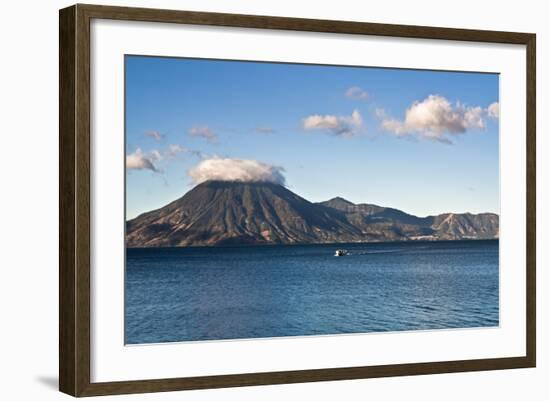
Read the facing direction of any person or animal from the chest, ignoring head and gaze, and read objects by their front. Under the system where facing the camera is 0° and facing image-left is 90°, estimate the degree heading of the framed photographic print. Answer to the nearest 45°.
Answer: approximately 315°
